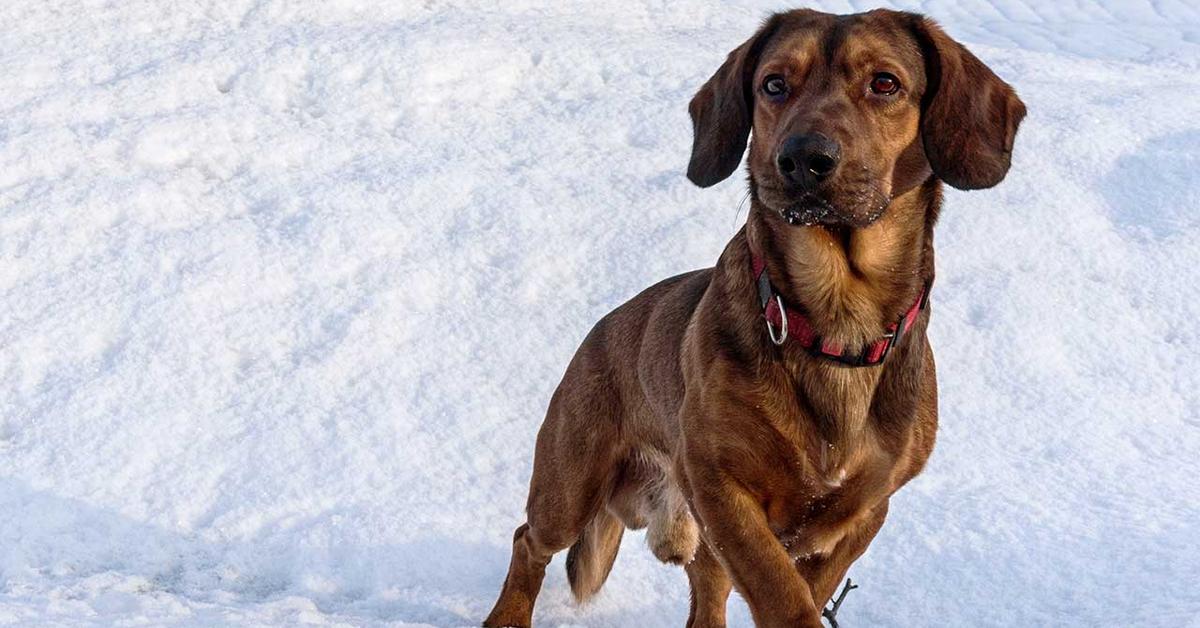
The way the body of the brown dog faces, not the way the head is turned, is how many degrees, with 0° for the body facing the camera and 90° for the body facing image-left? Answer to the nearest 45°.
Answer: approximately 315°
